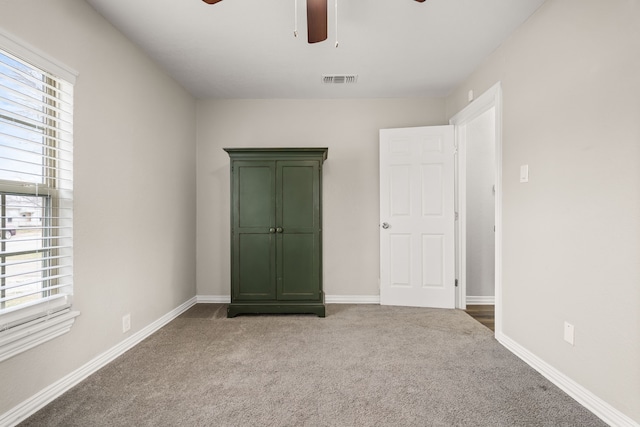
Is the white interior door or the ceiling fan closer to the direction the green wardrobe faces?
the ceiling fan

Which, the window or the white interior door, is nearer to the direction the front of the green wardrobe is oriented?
the window

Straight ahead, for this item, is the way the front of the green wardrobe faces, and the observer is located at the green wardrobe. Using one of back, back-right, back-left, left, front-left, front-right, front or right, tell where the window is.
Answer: front-right

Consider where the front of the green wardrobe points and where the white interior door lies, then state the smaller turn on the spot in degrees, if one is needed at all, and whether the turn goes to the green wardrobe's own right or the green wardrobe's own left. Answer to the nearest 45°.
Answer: approximately 90° to the green wardrobe's own left

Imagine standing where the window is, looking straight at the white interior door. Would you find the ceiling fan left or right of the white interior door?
right

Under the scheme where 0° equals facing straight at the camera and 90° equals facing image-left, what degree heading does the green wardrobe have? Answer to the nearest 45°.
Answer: approximately 0°

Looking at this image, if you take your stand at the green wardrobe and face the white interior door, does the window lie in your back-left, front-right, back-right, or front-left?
back-right

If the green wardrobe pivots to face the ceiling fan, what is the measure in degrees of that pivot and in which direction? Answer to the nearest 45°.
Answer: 0° — it already faces it

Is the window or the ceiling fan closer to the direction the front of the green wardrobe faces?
the ceiling fan

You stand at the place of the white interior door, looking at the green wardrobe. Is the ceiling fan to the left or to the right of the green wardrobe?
left

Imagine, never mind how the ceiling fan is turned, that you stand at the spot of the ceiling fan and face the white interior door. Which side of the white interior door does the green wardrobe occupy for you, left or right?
left
